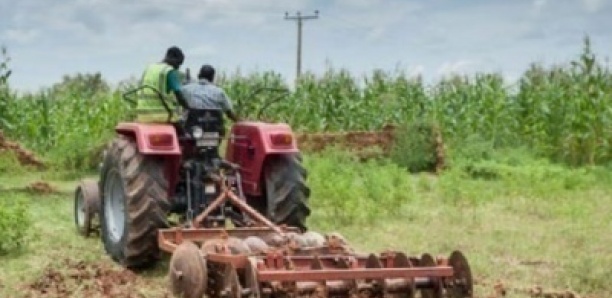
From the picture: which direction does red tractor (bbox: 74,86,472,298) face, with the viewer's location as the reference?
facing away from the viewer and to the left of the viewer

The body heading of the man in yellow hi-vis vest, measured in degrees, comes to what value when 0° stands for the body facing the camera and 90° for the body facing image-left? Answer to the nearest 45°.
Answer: approximately 225°

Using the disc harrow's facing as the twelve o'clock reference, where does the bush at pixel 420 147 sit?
The bush is roughly at 2 o'clock from the disc harrow.

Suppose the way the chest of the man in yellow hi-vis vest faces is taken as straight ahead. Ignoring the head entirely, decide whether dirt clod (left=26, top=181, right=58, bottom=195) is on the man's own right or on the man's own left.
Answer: on the man's own left

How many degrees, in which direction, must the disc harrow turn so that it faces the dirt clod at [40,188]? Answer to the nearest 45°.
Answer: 0° — it already faces it

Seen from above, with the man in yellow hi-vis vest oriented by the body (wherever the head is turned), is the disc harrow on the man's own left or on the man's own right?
on the man's own right

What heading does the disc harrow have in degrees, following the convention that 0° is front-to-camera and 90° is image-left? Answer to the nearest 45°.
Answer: approximately 135°

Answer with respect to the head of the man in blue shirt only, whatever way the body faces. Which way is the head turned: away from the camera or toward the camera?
away from the camera
